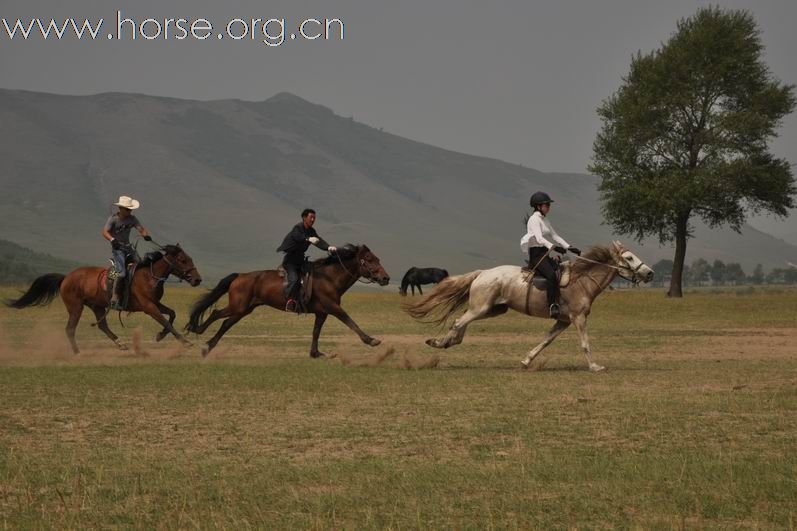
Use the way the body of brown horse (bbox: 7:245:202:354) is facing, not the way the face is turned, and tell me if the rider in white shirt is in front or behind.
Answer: in front

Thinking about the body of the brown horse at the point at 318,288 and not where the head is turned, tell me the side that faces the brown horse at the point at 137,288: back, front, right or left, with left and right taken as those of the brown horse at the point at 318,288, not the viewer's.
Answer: back

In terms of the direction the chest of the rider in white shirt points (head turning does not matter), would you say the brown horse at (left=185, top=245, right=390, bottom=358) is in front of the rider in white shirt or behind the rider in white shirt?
behind

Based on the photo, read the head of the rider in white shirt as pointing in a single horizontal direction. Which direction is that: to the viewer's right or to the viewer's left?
to the viewer's right

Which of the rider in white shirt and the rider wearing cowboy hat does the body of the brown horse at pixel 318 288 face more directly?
the rider in white shirt

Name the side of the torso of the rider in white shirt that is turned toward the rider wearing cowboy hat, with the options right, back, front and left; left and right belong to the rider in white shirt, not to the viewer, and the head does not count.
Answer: back

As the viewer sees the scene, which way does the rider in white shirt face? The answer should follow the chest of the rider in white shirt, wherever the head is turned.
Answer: to the viewer's right

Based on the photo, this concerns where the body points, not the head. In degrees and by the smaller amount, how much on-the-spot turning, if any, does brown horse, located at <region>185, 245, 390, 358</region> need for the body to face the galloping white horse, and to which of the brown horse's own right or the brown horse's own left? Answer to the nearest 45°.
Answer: approximately 45° to the brown horse's own right

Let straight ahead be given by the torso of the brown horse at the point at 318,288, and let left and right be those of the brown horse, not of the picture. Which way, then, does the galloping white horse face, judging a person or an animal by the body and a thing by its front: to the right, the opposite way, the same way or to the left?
the same way

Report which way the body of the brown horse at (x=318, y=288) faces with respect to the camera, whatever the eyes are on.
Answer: to the viewer's right

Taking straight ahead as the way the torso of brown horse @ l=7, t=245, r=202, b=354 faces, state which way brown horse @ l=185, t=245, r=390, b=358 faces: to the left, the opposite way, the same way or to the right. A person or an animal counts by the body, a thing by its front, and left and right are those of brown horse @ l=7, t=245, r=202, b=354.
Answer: the same way

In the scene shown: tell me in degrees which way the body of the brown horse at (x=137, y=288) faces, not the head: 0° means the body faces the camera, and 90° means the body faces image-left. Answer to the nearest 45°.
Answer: approximately 270°

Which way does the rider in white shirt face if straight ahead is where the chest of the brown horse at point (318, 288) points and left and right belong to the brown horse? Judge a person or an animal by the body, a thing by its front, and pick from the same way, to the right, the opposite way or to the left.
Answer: the same way

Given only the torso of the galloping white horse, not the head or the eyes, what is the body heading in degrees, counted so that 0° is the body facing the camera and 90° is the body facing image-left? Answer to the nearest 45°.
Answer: approximately 270°
